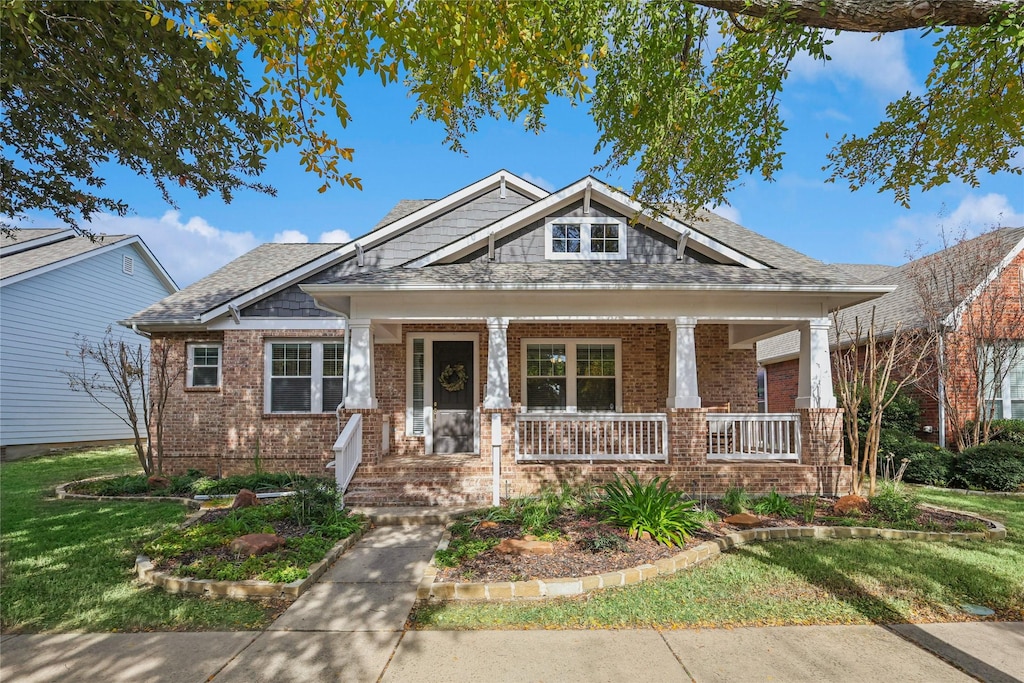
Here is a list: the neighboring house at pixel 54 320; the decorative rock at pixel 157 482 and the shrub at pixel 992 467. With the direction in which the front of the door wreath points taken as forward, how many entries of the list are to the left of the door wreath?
1

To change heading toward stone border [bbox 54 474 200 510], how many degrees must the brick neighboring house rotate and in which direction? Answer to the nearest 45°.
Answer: approximately 45° to its right

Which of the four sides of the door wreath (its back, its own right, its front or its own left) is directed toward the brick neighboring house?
left

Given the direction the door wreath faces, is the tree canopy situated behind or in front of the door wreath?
in front

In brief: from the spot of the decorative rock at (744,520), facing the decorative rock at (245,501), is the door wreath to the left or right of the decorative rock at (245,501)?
right

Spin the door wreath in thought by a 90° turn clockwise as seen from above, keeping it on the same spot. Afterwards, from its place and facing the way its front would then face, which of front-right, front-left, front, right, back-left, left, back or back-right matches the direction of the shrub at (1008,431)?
back

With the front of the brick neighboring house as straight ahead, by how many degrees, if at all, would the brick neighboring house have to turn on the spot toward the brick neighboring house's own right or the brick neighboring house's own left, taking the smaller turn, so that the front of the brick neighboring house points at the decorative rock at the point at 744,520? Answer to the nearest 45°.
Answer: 0° — it already faces it

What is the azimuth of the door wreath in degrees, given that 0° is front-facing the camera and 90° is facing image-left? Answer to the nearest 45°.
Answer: approximately 0°

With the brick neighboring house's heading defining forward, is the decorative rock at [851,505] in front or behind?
in front

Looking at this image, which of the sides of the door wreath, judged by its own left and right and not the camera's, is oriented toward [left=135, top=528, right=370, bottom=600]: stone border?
front

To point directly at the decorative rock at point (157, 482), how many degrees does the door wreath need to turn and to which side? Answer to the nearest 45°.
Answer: approximately 90° to its right

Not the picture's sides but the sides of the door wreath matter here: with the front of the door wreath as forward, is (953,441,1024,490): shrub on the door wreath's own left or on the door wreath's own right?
on the door wreath's own left

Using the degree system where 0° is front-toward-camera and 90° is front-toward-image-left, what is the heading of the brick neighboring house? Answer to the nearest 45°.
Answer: approximately 0°

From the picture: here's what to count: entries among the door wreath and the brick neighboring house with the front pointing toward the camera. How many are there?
2
